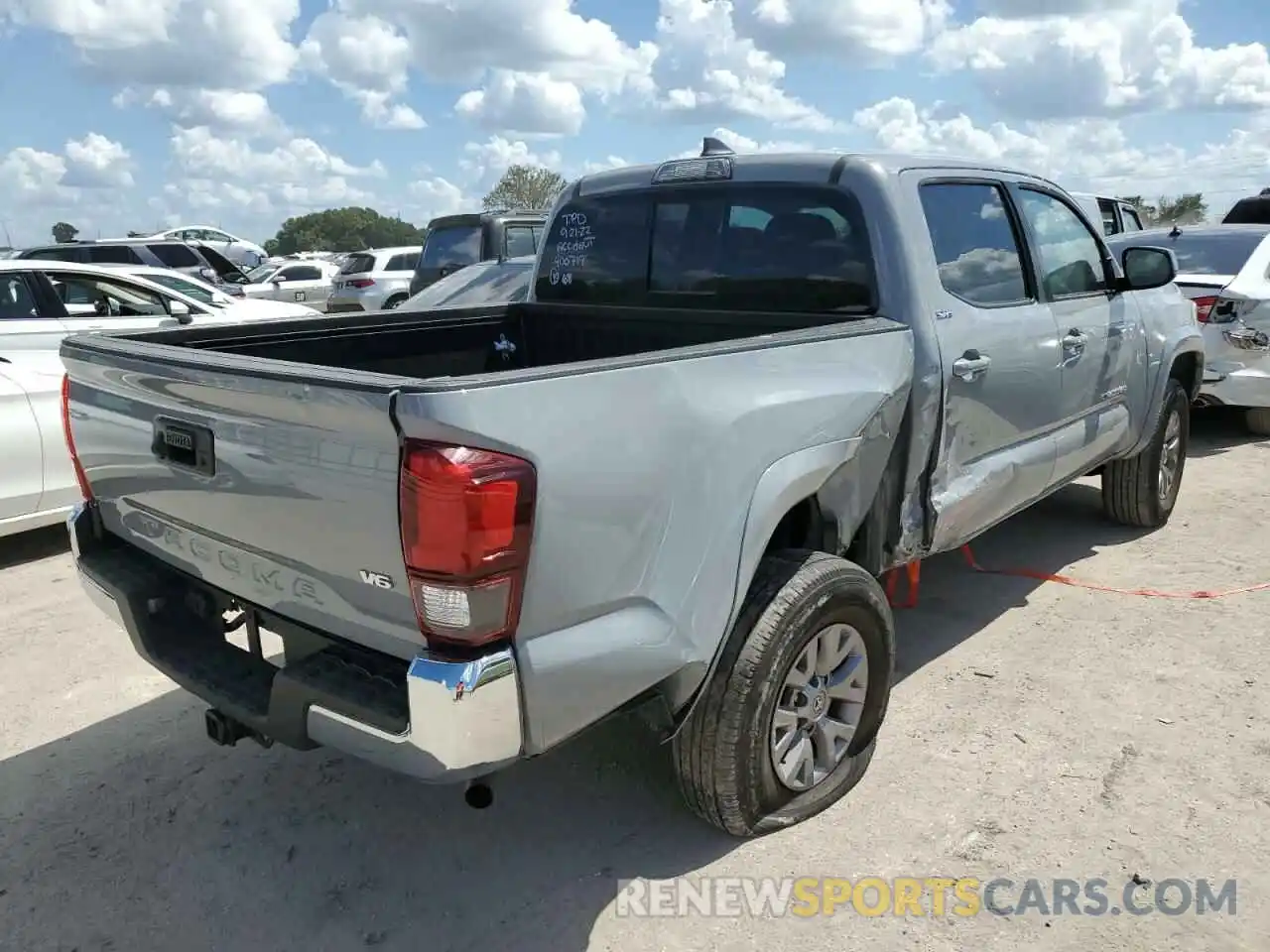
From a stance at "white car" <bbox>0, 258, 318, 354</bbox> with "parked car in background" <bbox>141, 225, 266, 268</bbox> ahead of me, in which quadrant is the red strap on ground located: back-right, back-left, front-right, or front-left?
back-right

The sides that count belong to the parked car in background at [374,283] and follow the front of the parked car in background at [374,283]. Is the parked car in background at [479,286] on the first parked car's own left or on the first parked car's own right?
on the first parked car's own right

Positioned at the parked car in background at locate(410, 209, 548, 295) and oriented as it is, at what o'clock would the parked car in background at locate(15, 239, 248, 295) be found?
the parked car in background at locate(15, 239, 248, 295) is roughly at 9 o'clock from the parked car in background at locate(410, 209, 548, 295).

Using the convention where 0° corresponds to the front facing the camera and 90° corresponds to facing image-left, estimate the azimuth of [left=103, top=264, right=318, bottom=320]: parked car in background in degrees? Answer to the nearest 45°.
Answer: approximately 270°

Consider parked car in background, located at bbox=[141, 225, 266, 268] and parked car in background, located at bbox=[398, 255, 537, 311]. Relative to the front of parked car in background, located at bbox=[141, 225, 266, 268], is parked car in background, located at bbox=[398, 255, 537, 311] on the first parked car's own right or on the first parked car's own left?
on the first parked car's own right

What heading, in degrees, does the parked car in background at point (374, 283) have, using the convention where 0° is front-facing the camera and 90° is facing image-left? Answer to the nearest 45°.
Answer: approximately 225°

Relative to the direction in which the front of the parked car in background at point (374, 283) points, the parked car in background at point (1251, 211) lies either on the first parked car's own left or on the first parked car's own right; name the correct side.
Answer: on the first parked car's own right

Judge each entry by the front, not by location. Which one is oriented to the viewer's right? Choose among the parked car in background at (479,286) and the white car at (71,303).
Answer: the white car

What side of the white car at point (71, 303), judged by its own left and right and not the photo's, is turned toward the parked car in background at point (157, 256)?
left
